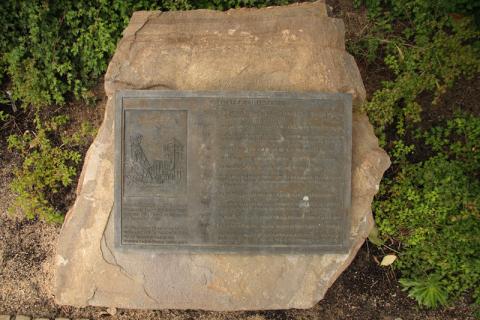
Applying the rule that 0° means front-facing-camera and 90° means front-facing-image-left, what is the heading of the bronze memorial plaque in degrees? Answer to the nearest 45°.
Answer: approximately 0°

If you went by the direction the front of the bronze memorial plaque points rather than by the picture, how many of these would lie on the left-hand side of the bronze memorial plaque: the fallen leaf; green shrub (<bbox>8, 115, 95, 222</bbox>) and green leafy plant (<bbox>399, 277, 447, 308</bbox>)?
2

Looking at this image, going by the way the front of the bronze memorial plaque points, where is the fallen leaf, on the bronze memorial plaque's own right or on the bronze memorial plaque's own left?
on the bronze memorial plaque's own left

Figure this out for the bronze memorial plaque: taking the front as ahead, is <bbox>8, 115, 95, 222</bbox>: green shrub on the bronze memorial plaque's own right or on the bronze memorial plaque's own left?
on the bronze memorial plaque's own right

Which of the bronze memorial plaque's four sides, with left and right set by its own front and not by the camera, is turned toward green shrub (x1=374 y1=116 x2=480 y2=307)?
left

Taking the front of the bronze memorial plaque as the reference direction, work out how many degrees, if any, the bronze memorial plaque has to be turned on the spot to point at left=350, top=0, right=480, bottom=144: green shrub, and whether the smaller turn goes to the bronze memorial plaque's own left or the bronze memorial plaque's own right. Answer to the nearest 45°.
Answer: approximately 135° to the bronze memorial plaque's own left

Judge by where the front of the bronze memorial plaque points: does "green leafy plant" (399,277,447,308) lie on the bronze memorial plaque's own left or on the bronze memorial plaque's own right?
on the bronze memorial plaque's own left
